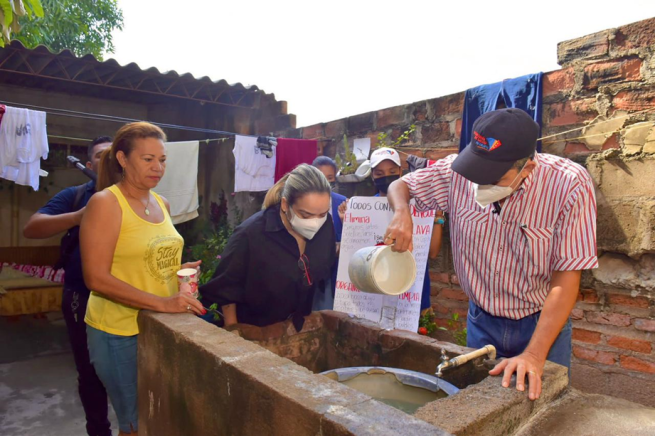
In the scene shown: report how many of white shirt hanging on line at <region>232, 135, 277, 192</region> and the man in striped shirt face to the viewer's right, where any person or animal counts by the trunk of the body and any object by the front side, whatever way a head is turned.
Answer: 0

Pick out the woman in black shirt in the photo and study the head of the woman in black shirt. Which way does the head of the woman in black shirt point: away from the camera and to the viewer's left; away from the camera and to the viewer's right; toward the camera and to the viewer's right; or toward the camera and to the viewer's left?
toward the camera and to the viewer's right

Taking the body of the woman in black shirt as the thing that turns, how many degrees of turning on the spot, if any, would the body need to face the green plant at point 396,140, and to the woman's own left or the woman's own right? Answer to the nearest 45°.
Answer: approximately 90° to the woman's own left

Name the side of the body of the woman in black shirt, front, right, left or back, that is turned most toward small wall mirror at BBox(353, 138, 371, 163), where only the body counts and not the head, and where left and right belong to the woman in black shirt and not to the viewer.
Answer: left

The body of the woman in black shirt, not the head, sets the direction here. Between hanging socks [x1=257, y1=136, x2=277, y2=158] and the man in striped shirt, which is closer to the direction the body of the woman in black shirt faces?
the man in striped shirt

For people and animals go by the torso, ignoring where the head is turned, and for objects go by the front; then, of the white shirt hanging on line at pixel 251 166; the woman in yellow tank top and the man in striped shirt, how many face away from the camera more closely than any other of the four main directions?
0

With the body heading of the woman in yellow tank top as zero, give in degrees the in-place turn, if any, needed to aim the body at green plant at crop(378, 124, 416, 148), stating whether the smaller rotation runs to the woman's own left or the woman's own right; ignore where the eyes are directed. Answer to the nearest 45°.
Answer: approximately 90° to the woman's own left

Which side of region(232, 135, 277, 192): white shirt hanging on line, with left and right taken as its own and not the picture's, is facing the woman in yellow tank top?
front

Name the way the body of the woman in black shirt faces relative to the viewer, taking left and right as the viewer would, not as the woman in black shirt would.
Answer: facing the viewer and to the right of the viewer

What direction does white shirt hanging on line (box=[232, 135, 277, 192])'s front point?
toward the camera

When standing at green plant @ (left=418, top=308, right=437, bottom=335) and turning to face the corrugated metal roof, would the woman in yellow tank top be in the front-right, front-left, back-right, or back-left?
front-left

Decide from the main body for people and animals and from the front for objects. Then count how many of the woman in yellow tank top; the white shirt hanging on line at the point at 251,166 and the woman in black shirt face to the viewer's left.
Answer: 0

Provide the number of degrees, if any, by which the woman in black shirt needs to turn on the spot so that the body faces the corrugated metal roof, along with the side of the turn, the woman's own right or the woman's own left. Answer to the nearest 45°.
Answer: approximately 180°

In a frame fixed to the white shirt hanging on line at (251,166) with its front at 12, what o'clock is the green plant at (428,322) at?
The green plant is roughly at 11 o'clock from the white shirt hanging on line.

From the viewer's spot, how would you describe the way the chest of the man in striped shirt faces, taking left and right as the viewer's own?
facing the viewer and to the left of the viewer

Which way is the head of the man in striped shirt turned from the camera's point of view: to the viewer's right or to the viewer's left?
to the viewer's left

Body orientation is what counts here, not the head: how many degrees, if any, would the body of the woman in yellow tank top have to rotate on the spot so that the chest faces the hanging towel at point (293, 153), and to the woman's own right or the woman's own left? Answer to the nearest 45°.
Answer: approximately 90° to the woman's own left

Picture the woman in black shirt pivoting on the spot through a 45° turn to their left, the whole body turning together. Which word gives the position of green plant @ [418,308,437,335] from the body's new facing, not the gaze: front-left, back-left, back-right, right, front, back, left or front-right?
front-left

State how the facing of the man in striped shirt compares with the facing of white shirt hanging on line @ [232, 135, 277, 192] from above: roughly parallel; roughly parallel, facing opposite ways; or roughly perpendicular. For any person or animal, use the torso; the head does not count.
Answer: roughly perpendicular
